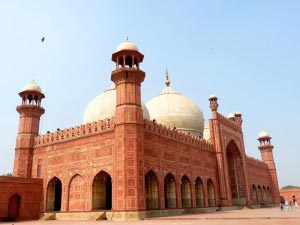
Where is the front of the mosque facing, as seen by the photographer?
facing the viewer and to the right of the viewer
